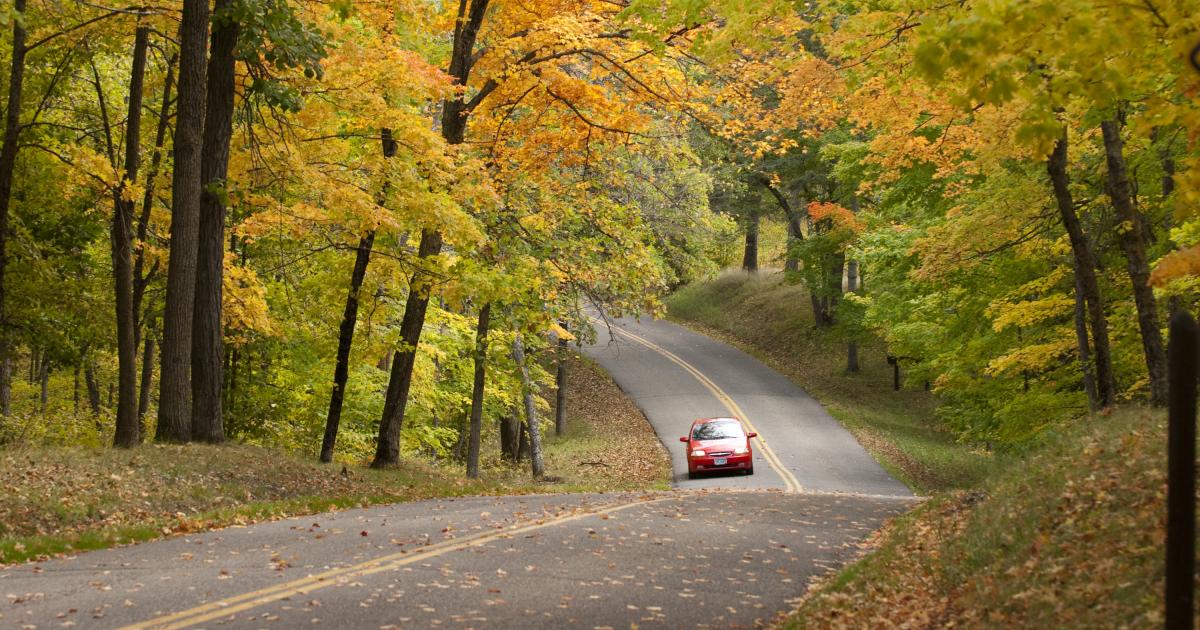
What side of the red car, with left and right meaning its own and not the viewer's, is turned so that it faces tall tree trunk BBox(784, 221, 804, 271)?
back

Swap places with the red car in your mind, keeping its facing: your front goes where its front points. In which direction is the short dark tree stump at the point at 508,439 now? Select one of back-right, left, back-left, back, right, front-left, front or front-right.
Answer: back-right

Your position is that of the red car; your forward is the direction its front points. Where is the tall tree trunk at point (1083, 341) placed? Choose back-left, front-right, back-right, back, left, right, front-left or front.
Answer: front-left

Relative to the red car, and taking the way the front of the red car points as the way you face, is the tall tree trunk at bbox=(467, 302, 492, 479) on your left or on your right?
on your right

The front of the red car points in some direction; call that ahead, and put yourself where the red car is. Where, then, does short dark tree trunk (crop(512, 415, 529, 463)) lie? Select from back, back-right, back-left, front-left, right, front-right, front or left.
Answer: back-right

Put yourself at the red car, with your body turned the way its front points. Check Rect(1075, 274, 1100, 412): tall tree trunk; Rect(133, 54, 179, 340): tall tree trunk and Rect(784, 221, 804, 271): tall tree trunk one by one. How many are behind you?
1

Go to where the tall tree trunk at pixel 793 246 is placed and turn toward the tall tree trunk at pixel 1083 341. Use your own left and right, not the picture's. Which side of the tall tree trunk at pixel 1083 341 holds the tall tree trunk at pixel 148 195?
right

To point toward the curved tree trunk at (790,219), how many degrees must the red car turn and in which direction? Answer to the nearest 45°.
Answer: approximately 180°

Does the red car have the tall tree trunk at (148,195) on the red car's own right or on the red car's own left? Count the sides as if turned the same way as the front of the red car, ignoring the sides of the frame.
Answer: on the red car's own right

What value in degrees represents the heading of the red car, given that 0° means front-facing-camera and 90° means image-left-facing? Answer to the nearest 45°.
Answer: approximately 0°
